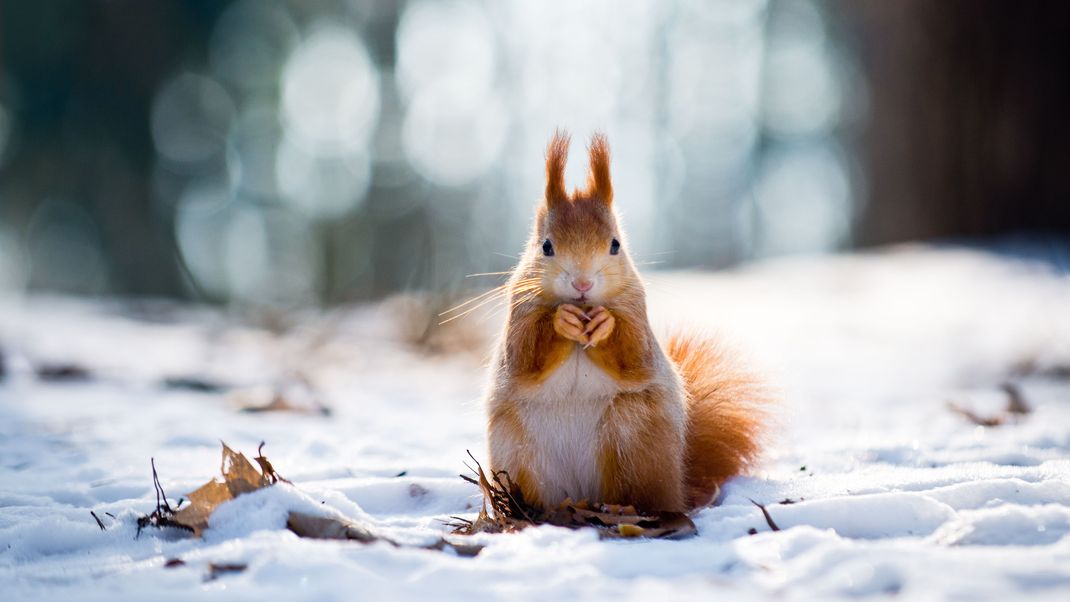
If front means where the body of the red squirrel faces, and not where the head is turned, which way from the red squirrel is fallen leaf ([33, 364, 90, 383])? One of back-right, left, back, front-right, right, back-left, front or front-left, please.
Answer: back-right

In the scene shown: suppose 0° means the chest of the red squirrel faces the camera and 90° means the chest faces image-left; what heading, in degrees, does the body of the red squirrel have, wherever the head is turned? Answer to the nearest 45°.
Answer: approximately 0°
